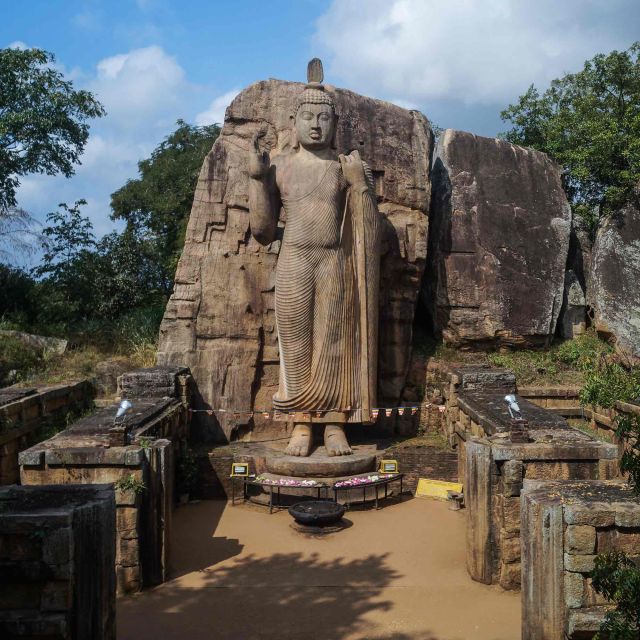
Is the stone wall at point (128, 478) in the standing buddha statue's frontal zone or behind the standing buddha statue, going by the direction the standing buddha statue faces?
frontal zone

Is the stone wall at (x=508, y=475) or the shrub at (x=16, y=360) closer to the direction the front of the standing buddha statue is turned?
the stone wall

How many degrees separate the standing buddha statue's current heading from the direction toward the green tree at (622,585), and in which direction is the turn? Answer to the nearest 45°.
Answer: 0° — it already faces it

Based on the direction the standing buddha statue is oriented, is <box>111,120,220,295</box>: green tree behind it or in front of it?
behind

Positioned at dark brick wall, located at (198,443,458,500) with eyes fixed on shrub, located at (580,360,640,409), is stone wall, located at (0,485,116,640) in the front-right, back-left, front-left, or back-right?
back-right

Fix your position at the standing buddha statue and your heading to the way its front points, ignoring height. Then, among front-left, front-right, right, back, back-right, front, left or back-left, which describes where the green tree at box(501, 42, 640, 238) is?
back-left

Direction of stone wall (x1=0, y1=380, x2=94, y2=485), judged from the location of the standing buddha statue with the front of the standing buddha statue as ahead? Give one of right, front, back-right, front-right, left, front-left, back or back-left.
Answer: right

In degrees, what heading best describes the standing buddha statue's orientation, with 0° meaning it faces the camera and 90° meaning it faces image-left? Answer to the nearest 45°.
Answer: approximately 0°

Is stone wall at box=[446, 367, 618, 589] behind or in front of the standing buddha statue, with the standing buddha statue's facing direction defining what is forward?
in front

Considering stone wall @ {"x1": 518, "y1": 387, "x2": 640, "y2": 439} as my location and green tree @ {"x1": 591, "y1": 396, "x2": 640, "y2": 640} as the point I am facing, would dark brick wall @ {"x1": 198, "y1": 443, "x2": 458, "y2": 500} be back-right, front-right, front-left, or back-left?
front-right
